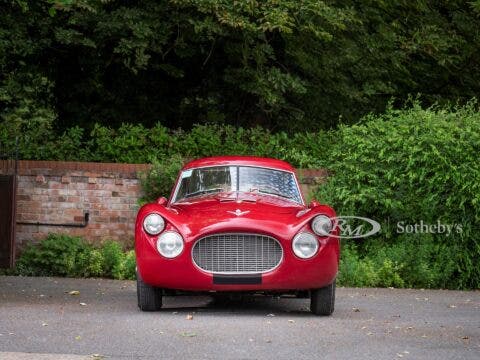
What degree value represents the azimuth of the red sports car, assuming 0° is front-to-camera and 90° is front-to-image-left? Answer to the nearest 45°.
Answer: approximately 0°

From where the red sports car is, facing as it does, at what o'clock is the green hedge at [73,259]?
The green hedge is roughly at 5 o'clock from the red sports car.

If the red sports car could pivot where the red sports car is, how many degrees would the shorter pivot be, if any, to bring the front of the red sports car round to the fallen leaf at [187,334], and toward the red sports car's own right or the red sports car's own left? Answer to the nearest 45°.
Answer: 0° — it already faces it

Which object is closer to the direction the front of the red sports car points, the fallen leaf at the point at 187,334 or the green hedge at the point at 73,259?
the fallen leaf
